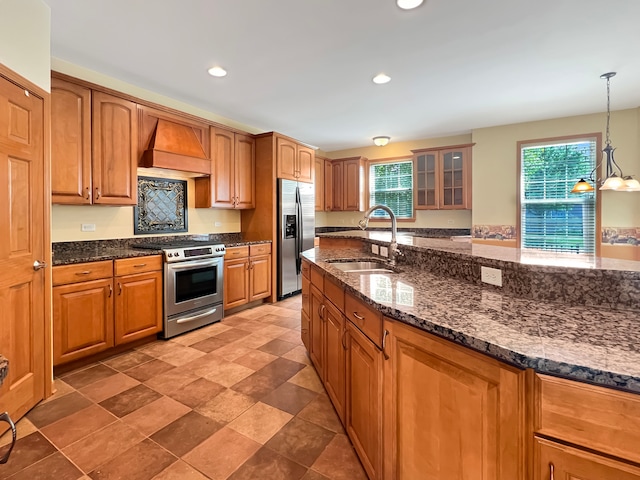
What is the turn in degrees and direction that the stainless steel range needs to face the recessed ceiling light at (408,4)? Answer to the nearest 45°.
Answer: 0° — it already faces it

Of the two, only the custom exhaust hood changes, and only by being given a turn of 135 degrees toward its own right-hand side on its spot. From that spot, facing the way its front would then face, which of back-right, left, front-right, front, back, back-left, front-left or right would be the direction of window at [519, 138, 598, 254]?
back

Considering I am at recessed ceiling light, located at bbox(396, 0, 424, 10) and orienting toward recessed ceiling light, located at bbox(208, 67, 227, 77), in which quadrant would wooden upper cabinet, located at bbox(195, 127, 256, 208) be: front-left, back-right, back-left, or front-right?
front-right

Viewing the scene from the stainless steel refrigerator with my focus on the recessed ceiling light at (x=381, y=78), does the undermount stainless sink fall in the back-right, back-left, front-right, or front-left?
front-right

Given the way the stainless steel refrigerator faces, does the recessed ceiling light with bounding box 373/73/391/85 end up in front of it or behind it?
in front

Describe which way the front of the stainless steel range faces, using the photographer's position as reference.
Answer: facing the viewer and to the right of the viewer

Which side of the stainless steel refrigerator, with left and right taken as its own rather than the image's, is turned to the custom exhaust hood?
right

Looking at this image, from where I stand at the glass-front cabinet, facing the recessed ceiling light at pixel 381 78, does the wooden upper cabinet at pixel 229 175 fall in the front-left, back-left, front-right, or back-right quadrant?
front-right

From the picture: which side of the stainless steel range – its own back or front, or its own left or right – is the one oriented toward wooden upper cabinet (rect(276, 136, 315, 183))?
left

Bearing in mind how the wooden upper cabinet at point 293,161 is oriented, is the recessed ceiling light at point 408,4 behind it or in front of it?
in front

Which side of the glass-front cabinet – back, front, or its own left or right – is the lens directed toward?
front

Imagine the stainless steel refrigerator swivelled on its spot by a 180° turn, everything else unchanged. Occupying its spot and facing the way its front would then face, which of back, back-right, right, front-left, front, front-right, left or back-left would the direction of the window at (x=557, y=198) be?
back-right
